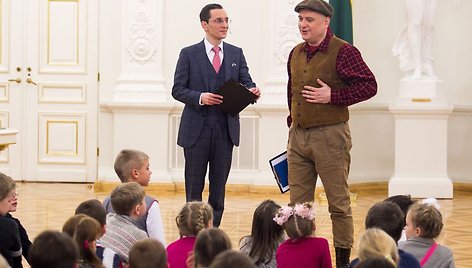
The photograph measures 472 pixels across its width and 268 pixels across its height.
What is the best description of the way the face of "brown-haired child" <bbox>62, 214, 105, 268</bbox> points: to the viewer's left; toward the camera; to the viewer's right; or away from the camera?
away from the camera

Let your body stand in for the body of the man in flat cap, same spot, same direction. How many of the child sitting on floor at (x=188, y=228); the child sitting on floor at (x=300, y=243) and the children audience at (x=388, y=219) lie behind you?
0

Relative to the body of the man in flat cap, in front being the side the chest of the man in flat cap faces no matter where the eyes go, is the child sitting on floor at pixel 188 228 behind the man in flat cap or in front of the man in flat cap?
in front

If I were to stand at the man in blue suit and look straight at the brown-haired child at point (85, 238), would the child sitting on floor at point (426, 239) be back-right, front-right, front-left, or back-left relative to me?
front-left

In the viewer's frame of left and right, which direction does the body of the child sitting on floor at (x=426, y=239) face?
facing away from the viewer and to the left of the viewer

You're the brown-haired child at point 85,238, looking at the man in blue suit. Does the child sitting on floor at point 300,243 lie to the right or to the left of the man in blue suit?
right

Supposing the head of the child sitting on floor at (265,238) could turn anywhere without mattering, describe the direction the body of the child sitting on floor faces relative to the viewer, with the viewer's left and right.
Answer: facing away from the viewer and to the right of the viewer

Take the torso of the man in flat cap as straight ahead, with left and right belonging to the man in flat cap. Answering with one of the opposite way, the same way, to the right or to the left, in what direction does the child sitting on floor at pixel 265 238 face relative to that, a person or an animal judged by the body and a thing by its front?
the opposite way

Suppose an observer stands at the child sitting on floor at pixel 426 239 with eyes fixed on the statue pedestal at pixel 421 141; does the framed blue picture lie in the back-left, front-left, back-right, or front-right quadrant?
front-left

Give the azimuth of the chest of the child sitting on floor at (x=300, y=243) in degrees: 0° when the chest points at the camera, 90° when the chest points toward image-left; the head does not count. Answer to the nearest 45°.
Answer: approximately 180°

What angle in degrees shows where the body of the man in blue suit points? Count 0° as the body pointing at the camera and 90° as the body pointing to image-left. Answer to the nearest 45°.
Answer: approximately 315°

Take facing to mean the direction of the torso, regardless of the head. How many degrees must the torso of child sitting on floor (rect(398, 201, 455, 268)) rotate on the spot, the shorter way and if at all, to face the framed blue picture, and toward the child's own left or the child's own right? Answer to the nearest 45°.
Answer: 0° — they already face it

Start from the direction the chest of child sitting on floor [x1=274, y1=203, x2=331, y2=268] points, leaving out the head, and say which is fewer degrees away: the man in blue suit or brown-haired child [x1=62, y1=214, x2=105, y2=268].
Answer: the man in blue suit

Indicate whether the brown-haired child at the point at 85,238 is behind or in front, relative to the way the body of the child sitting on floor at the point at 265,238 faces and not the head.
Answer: behind

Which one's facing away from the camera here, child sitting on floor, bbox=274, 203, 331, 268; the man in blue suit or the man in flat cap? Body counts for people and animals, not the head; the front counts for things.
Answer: the child sitting on floor

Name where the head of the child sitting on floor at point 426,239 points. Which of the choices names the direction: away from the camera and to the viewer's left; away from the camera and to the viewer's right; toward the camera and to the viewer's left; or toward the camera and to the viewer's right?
away from the camera and to the viewer's left
